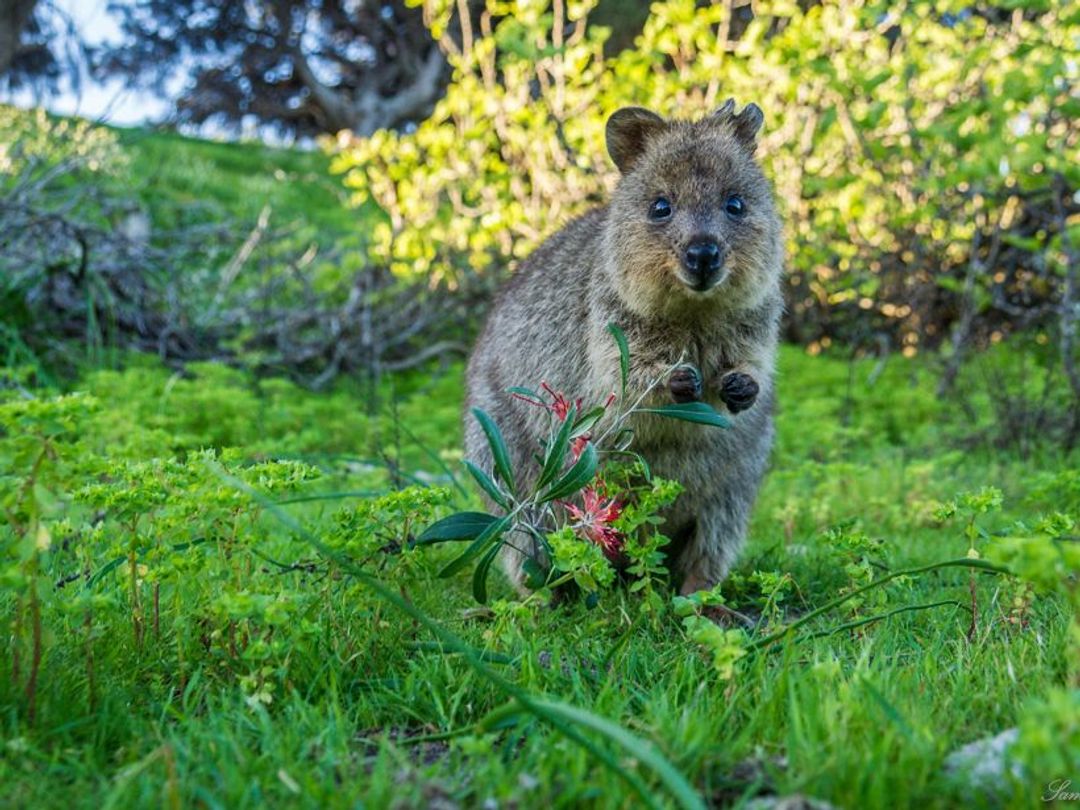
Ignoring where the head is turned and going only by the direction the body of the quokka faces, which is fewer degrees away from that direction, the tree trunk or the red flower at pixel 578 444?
the red flower

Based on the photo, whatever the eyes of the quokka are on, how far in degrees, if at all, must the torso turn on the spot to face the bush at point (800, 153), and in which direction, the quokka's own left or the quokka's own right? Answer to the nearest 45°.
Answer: approximately 135° to the quokka's own left

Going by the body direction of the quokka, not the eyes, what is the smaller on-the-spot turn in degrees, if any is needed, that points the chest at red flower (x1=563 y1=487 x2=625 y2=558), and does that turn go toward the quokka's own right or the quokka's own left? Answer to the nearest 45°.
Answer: approximately 45° to the quokka's own right

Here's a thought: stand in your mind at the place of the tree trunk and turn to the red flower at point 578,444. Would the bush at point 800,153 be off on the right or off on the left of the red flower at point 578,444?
left

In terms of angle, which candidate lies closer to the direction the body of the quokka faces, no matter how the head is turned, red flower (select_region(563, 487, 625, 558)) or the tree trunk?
the red flower

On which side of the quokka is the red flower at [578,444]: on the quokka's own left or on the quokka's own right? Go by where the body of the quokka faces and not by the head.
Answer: on the quokka's own right

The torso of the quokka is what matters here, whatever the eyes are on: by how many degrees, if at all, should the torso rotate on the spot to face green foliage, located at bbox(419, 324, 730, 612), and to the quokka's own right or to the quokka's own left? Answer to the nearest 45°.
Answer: approximately 45° to the quokka's own right

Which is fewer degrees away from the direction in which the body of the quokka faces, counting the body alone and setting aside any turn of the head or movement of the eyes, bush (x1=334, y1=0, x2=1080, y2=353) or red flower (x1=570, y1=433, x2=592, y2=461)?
the red flower

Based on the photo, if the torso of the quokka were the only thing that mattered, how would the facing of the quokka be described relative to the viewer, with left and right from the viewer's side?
facing the viewer and to the right of the viewer

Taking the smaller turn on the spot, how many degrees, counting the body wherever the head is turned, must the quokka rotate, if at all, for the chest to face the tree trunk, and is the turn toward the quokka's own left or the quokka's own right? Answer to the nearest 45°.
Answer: approximately 180°
